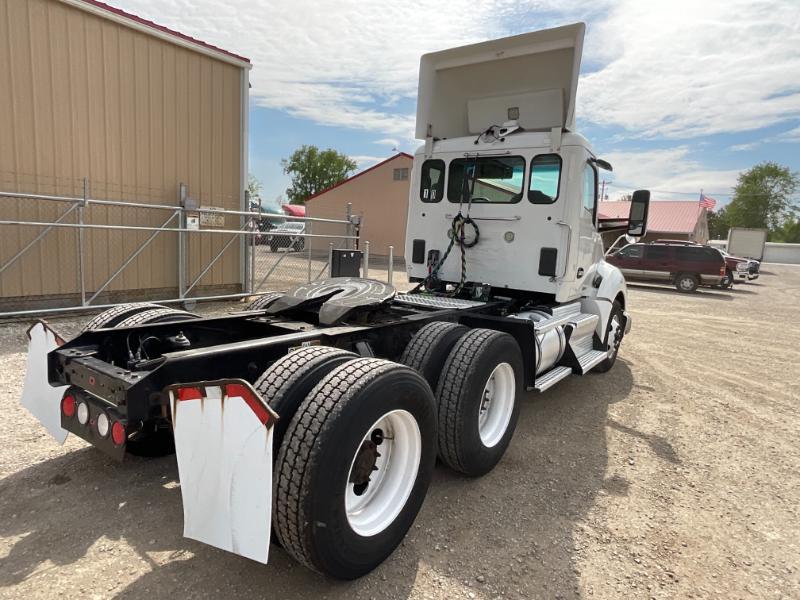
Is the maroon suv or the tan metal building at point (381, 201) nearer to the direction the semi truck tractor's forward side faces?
the maroon suv

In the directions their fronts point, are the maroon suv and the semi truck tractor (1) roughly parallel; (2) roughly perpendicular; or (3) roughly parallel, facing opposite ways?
roughly perpendicular

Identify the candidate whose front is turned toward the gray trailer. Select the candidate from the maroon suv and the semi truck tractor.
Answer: the semi truck tractor

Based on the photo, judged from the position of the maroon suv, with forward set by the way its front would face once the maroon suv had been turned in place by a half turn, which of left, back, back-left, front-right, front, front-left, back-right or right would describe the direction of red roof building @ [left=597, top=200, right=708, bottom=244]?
left

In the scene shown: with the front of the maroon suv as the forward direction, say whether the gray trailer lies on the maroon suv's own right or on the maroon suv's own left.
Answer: on the maroon suv's own right

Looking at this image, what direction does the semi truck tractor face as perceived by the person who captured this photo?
facing away from the viewer and to the right of the viewer

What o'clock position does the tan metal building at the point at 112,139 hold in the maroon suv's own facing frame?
The tan metal building is roughly at 10 o'clock from the maroon suv.

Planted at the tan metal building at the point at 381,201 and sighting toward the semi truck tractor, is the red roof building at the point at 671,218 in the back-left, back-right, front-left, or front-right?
back-left

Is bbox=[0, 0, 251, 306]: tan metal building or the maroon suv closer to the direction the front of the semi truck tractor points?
the maroon suv

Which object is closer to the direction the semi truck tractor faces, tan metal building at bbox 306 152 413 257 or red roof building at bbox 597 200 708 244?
the red roof building

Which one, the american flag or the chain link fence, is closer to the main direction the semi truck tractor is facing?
the american flag

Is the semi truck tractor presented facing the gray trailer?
yes

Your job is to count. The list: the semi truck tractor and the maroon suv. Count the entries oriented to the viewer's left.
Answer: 1

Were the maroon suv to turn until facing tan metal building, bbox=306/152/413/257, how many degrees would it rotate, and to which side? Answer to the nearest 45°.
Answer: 0° — it already faces it

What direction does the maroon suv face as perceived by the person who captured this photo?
facing to the left of the viewer
